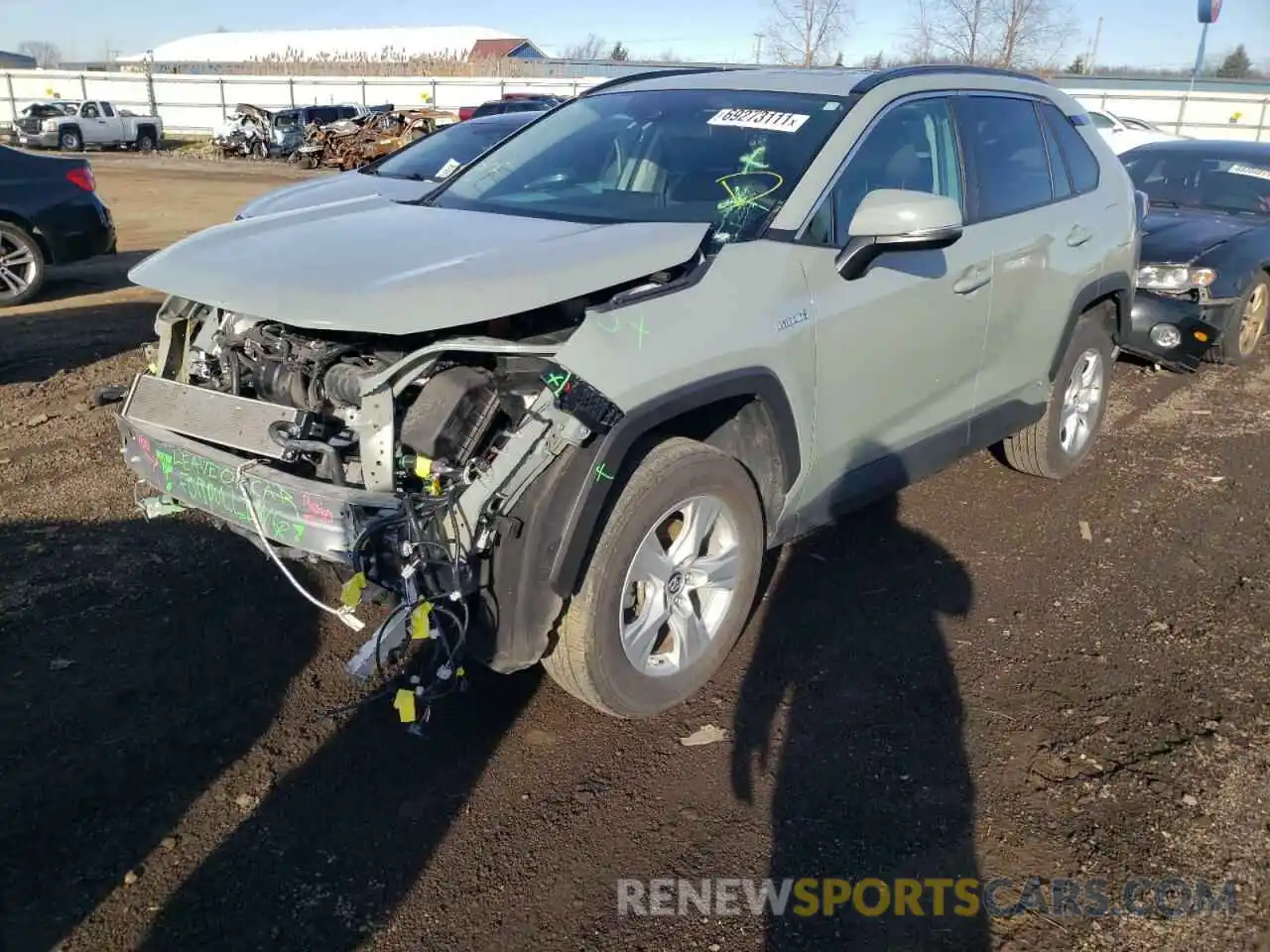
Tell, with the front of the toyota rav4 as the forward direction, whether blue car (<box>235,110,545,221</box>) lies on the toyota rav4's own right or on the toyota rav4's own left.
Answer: on the toyota rav4's own right

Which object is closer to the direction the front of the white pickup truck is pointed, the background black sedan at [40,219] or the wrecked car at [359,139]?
the background black sedan

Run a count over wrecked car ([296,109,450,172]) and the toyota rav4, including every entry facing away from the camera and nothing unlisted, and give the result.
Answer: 0

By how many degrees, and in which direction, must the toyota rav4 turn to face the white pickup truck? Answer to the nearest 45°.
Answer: approximately 90° to its right

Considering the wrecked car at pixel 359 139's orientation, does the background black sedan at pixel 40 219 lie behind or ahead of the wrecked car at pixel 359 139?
ahead

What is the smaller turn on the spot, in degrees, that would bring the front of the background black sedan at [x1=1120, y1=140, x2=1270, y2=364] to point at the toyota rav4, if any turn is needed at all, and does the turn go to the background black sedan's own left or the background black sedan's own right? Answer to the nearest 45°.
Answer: approximately 45° to the background black sedan's own left

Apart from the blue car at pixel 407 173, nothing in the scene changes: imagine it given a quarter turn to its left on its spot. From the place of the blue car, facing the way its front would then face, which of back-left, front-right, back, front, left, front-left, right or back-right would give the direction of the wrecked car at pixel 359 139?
back-left

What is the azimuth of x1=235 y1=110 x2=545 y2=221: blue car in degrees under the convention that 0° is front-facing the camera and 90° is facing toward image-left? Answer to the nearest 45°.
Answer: approximately 45°

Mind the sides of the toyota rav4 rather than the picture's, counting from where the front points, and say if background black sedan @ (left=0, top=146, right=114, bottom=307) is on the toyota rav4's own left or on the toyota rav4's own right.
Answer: on the toyota rav4's own right

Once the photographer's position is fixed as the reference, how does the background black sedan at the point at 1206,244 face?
facing the viewer and to the left of the viewer

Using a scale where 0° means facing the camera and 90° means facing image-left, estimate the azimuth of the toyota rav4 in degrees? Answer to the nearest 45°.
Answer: approximately 45°

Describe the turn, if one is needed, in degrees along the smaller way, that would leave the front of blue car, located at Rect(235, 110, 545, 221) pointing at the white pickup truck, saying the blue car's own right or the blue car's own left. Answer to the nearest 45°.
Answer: approximately 135° to the blue car's own right

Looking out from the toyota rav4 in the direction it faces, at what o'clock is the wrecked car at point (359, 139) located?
The wrecked car is roughly at 4 o'clock from the toyota rav4.

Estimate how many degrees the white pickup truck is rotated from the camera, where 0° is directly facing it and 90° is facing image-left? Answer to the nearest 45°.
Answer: approximately 45°

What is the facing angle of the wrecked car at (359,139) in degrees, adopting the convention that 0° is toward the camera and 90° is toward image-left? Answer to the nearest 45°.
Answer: approximately 45°
